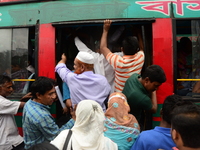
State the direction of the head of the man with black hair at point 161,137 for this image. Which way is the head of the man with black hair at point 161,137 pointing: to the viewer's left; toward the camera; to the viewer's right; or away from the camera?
away from the camera

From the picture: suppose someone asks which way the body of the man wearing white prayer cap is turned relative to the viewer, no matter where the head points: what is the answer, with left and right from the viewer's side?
facing away from the viewer and to the left of the viewer

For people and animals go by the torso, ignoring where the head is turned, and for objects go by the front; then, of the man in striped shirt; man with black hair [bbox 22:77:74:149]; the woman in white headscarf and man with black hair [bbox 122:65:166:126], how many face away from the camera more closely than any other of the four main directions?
2

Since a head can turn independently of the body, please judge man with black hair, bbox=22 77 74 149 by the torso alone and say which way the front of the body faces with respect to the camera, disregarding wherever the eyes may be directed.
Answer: to the viewer's right

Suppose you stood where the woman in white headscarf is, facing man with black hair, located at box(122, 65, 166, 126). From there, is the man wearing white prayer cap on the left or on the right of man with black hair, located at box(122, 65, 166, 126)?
left

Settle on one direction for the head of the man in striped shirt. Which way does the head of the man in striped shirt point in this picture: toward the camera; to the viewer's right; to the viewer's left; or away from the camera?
away from the camera

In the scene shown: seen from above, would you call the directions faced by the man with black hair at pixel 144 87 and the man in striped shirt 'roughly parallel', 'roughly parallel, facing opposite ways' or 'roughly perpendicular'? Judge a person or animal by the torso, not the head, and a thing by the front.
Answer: roughly perpendicular

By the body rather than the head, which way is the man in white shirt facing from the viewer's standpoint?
to the viewer's right

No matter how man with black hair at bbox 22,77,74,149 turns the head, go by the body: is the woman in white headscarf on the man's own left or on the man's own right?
on the man's own right

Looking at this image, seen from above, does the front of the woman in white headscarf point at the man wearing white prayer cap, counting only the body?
yes

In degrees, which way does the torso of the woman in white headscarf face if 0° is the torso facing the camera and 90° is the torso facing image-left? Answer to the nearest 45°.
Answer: approximately 180°
